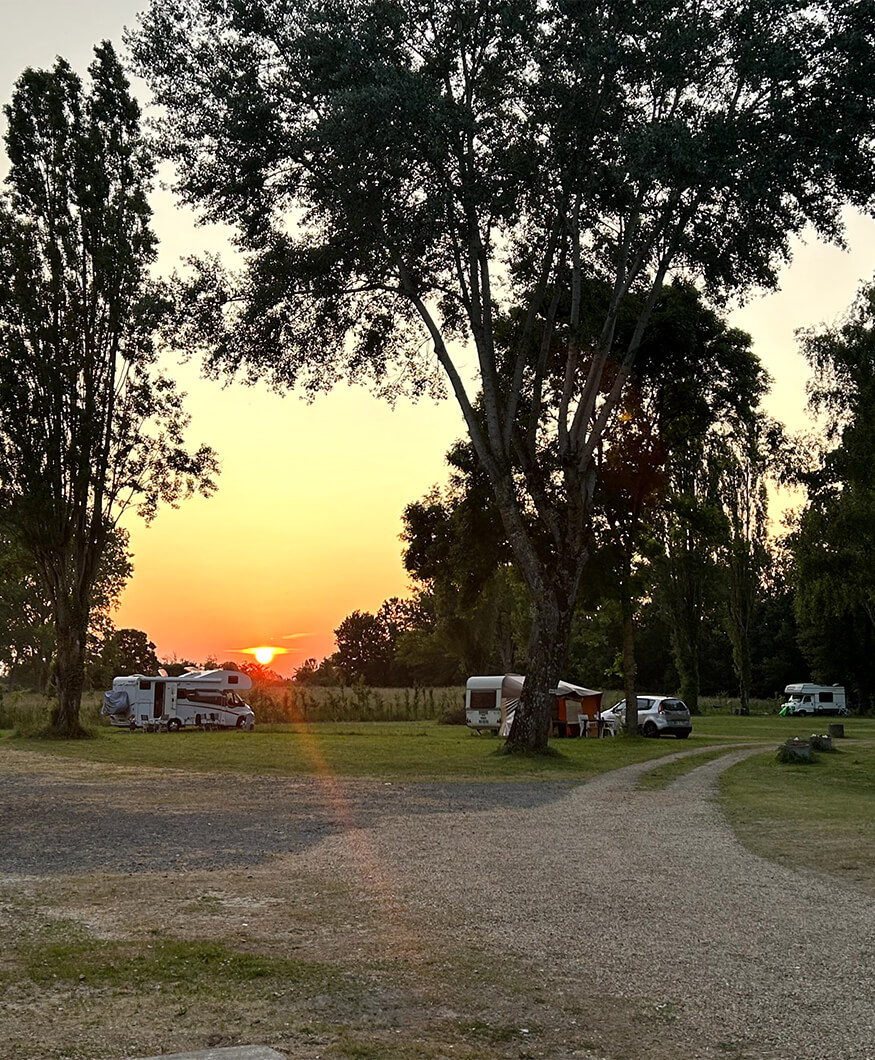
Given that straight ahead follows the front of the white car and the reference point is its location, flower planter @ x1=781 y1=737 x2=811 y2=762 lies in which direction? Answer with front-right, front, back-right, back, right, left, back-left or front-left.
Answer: back-left

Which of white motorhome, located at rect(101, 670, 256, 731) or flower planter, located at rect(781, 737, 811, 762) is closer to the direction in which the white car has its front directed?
the white motorhome

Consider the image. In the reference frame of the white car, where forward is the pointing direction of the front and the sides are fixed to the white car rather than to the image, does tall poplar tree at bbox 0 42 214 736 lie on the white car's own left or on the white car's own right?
on the white car's own left

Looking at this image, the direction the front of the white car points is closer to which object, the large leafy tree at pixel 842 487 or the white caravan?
the white caravan

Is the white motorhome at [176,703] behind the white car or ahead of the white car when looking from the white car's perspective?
ahead

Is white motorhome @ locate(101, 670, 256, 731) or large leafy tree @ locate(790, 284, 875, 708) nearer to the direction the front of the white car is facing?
the white motorhome

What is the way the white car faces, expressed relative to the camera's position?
facing away from the viewer and to the left of the viewer

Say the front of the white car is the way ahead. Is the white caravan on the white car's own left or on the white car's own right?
on the white car's own left
